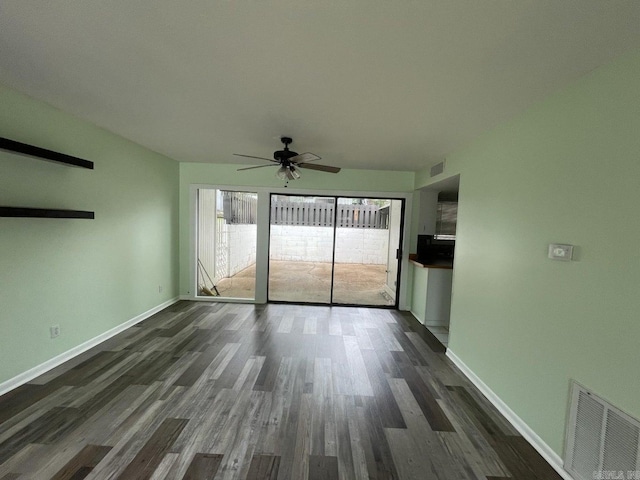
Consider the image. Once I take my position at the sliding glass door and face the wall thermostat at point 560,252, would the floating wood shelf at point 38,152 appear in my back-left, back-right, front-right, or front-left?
front-right

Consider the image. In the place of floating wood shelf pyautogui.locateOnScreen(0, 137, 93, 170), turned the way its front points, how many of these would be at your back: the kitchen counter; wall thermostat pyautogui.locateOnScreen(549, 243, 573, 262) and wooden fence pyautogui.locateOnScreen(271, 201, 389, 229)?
0

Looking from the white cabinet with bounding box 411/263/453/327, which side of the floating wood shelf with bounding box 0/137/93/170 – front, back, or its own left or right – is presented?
front

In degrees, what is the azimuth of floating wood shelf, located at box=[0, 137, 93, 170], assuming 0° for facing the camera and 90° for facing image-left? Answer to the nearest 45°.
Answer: approximately 315°

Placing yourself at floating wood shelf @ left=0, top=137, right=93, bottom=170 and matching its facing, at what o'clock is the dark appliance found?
The dark appliance is roughly at 11 o'clock from the floating wood shelf.

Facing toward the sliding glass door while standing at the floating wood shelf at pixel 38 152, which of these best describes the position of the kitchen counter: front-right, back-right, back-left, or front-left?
front-right

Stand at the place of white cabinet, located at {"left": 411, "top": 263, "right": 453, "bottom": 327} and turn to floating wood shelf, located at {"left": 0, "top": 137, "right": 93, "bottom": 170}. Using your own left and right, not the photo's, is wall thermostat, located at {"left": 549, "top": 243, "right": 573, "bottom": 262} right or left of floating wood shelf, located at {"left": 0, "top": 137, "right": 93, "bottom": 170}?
left

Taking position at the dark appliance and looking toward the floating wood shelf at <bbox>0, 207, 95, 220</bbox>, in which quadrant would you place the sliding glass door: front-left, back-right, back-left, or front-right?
front-right

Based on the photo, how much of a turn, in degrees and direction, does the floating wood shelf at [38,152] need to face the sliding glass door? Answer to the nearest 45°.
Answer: approximately 45° to its left

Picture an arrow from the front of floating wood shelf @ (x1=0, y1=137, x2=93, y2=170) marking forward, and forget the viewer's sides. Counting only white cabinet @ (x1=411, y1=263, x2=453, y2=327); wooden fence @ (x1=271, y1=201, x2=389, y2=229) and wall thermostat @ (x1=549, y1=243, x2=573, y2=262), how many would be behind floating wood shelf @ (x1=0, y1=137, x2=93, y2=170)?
0

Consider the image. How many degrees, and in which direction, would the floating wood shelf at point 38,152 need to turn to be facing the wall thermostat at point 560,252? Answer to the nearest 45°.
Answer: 0° — it already faces it

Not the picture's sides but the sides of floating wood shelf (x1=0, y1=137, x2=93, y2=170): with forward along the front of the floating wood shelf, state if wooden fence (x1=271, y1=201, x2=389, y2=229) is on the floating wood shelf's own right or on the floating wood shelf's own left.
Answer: on the floating wood shelf's own left

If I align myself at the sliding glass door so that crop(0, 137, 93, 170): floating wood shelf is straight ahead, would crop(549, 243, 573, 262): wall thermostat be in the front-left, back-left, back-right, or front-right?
front-left
